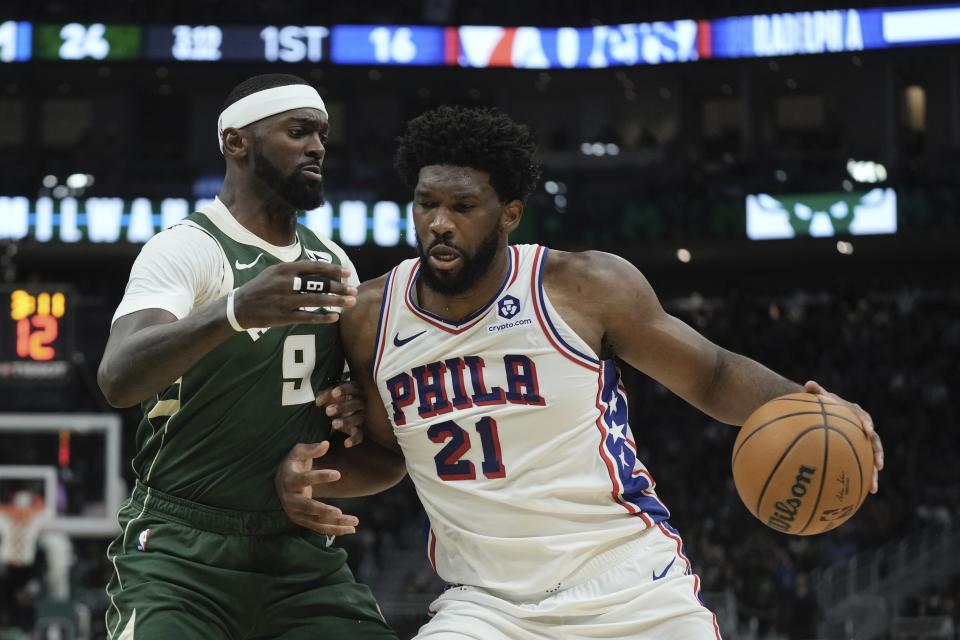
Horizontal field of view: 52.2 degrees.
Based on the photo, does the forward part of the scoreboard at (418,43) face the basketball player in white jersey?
yes

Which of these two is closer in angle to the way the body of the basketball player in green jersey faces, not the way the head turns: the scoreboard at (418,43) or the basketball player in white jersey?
the basketball player in white jersey

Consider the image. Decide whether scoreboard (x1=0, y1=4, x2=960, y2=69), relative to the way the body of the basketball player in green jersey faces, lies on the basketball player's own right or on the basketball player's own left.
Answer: on the basketball player's own left

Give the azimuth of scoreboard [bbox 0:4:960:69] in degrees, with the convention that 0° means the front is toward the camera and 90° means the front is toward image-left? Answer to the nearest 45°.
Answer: approximately 0°

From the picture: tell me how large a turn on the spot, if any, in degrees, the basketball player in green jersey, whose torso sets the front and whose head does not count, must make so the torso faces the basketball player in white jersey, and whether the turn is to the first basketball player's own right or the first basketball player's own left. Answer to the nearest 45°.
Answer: approximately 45° to the first basketball player's own left

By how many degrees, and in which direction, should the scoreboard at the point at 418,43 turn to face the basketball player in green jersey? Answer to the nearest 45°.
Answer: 0° — it already faces them

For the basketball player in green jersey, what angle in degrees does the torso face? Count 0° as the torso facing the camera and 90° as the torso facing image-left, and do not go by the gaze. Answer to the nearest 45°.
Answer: approximately 315°
